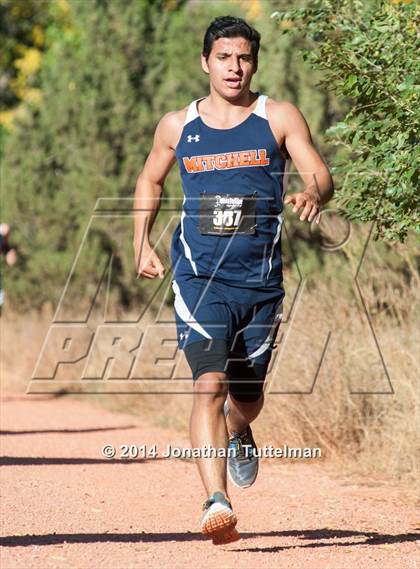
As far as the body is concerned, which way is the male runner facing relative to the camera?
toward the camera
